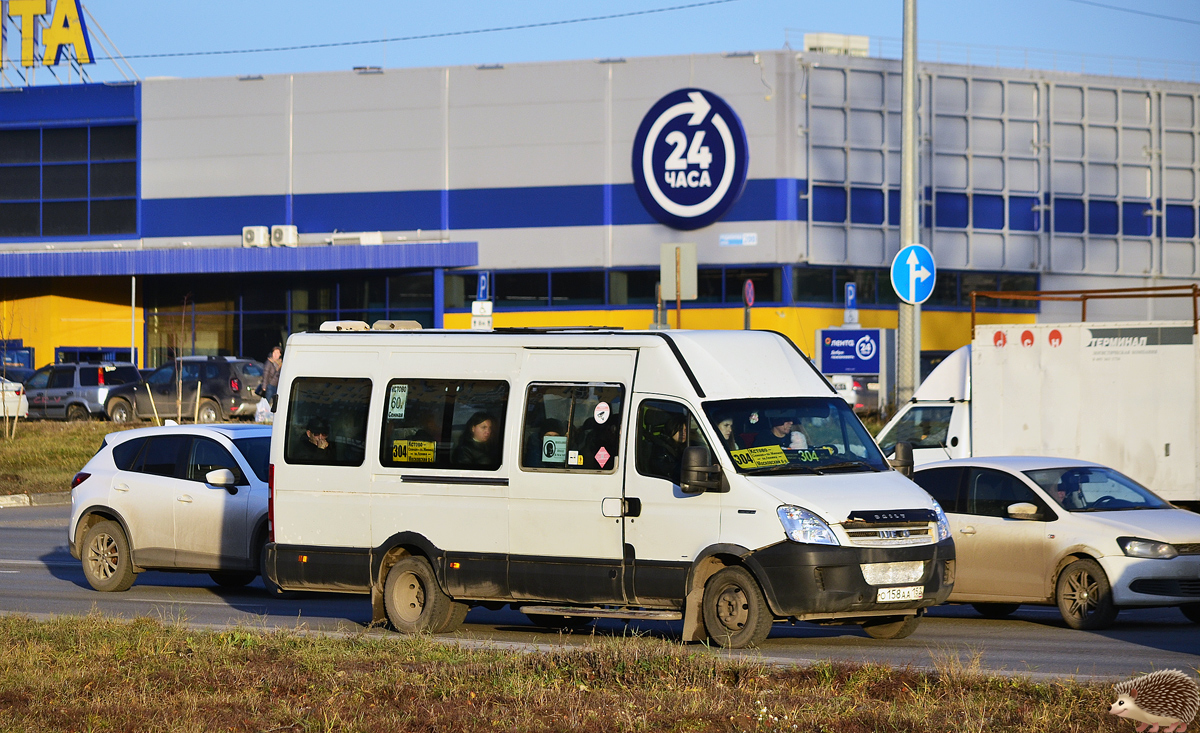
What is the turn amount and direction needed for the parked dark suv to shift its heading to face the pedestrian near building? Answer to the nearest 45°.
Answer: approximately 135° to its left

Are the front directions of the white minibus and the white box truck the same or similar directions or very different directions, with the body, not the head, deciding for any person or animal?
very different directions

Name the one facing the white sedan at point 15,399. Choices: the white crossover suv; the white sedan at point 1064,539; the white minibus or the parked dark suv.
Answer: the parked dark suv

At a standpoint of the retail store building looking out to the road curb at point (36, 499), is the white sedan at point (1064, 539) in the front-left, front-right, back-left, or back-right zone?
front-left

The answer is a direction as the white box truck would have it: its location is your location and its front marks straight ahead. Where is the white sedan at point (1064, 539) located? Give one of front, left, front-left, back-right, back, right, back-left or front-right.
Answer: left

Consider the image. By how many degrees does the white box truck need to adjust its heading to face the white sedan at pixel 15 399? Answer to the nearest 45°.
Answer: approximately 45° to its right

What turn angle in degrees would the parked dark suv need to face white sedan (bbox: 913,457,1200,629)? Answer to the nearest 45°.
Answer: approximately 135° to its left

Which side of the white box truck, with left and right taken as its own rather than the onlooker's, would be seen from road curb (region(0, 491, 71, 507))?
front

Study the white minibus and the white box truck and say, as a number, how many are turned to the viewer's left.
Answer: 1

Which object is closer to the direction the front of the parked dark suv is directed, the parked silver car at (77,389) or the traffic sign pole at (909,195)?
the parked silver car

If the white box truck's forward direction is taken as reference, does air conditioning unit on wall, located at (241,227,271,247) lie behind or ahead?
ahead

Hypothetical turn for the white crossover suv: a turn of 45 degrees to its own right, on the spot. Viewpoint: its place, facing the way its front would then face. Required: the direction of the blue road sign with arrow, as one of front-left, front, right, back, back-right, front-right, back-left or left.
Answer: left

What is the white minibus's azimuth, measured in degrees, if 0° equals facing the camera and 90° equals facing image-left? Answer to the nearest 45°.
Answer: approximately 315°

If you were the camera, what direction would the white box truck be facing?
facing to the left of the viewer

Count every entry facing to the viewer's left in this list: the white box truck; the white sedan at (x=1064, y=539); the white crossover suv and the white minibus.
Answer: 1

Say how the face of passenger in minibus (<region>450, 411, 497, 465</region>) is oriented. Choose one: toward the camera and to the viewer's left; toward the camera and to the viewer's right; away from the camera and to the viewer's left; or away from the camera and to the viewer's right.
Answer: toward the camera and to the viewer's right

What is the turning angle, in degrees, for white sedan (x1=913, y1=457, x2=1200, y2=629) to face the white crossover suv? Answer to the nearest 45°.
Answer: approximately 135° to its right

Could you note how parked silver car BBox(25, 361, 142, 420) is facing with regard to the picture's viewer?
facing away from the viewer and to the left of the viewer
